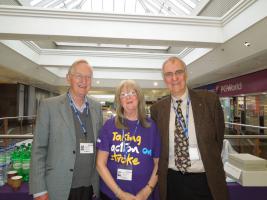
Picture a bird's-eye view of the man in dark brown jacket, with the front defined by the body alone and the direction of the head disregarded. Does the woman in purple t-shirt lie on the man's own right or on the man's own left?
on the man's own right

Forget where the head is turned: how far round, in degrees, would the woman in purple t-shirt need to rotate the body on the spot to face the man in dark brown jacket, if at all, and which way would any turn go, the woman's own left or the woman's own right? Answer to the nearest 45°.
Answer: approximately 90° to the woman's own left

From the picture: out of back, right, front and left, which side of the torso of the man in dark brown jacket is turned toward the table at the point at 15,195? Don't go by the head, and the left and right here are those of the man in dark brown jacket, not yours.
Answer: right

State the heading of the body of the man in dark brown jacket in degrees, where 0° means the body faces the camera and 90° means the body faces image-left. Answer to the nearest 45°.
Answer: approximately 0°

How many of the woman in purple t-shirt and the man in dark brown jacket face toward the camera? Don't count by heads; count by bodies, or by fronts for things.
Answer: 2
